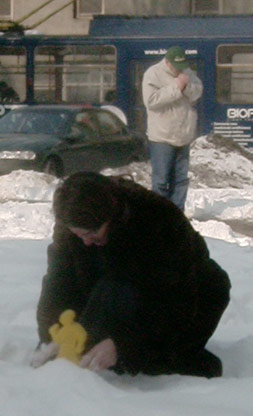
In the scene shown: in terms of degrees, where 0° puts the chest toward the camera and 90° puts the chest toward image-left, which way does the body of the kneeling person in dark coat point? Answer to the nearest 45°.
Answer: approximately 45°

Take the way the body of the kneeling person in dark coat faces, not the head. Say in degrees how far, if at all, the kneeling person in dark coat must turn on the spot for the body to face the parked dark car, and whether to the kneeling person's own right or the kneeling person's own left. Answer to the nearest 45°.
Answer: approximately 135° to the kneeling person's own right

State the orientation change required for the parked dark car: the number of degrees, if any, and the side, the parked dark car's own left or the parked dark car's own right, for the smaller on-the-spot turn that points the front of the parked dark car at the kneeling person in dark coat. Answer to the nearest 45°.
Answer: approximately 45° to the parked dark car's own left

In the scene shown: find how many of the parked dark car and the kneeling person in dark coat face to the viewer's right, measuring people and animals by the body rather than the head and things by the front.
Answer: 0

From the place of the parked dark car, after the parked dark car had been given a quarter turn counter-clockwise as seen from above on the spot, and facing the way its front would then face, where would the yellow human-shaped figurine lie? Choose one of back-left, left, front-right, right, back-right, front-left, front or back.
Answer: front-right

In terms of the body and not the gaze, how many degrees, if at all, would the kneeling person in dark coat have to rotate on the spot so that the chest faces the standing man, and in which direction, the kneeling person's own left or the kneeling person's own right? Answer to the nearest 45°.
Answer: approximately 135° to the kneeling person's own right
